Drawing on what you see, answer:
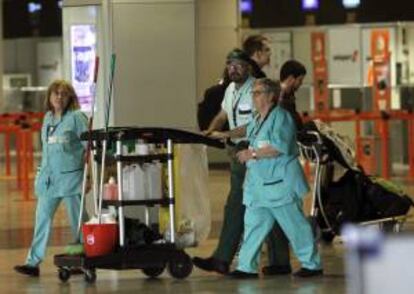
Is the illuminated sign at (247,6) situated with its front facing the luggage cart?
yes

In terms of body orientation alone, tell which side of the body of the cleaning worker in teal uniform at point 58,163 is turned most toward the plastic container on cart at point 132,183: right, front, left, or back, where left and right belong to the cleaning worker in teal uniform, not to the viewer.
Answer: left

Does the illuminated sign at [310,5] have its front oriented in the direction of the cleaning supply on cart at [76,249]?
yes

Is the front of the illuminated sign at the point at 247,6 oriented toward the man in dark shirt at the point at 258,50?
yes

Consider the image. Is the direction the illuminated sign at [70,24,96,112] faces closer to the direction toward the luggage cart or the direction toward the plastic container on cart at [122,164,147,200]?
the plastic container on cart

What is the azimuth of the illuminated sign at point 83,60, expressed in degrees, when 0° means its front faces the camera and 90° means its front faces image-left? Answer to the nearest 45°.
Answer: approximately 0°

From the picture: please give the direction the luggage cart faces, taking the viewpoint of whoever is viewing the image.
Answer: facing to the right of the viewer
